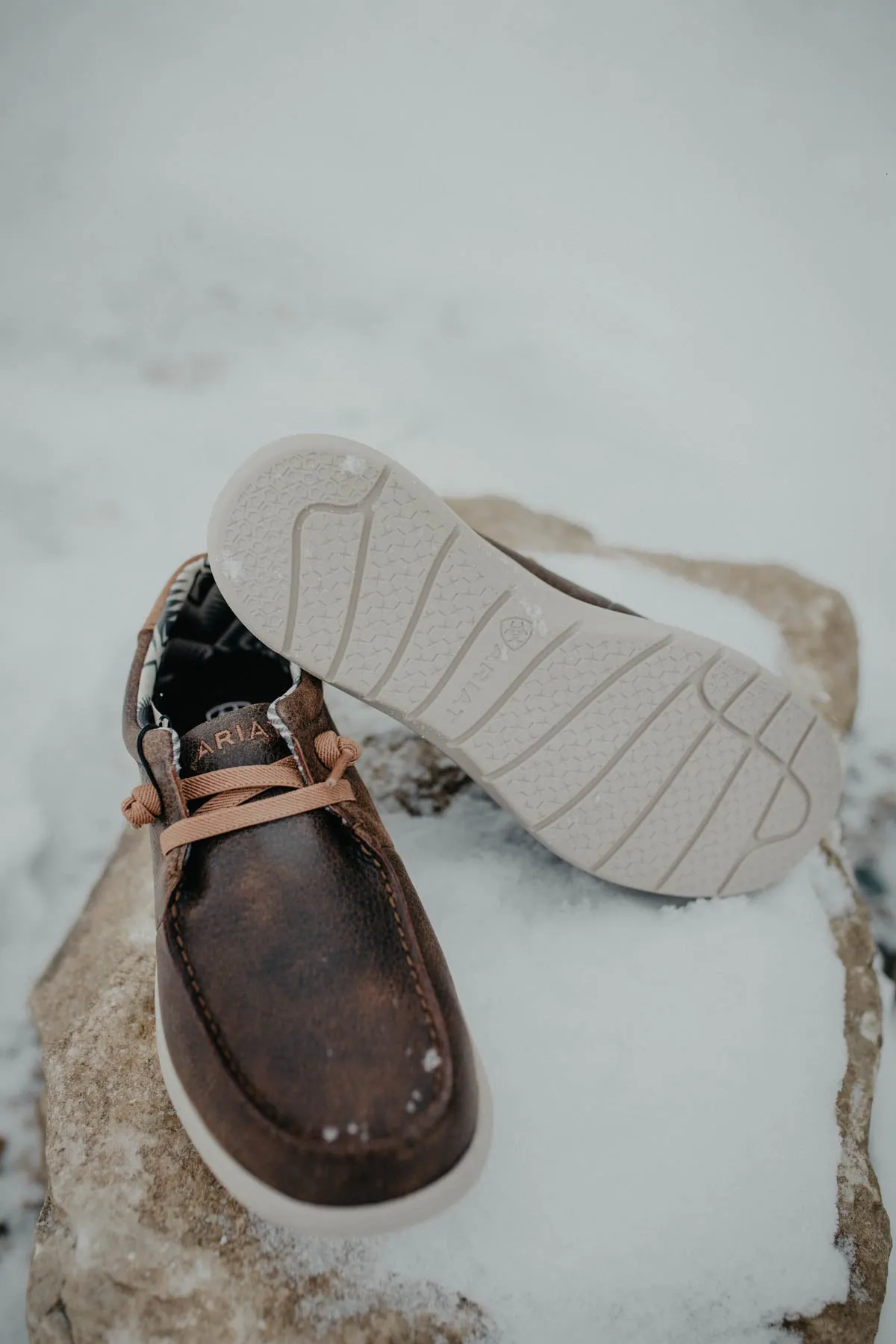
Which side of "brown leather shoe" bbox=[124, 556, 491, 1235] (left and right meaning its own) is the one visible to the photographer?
front
